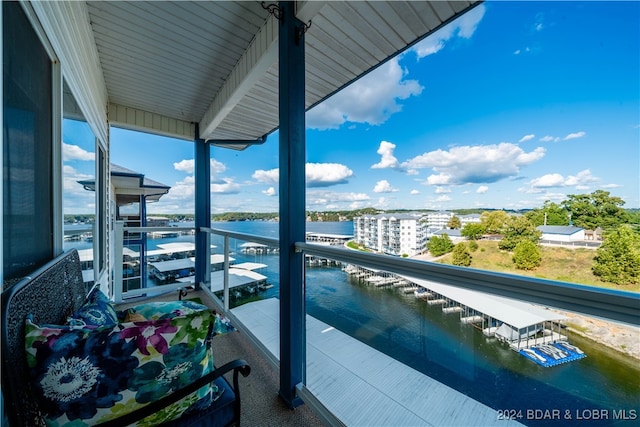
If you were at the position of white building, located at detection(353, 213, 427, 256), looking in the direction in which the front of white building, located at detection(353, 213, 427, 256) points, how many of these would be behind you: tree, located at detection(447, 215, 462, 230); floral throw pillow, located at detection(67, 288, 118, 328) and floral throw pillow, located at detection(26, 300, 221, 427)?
1

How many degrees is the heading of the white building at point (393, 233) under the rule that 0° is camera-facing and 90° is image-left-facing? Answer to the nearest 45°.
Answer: approximately 45°

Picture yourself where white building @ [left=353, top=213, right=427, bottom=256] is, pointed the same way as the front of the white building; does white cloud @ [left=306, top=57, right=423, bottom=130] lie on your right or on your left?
on your right

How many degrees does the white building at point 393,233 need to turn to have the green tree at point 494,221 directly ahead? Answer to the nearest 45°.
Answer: approximately 135° to its left

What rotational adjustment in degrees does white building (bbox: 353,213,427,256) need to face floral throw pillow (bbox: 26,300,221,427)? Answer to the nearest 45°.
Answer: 0° — it already faces it

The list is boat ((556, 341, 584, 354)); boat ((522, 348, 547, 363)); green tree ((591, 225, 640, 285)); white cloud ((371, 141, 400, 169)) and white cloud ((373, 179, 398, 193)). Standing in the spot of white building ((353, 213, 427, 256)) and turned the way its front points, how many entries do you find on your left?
3

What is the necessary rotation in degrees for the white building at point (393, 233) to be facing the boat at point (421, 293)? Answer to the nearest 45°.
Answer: approximately 45° to its left

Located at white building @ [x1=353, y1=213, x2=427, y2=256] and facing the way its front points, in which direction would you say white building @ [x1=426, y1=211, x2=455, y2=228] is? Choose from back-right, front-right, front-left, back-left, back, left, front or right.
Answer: back

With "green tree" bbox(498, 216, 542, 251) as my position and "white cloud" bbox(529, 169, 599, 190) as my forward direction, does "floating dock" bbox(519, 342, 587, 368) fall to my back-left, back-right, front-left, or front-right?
back-right

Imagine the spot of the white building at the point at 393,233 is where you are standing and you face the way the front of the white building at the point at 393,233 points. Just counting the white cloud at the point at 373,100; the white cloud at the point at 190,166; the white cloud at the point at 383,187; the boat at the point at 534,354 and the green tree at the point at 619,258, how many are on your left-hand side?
2

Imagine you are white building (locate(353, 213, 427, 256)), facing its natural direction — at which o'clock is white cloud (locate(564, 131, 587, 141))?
The white cloud is roughly at 7 o'clock from the white building.

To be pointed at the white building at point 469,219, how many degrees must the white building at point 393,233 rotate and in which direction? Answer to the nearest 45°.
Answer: approximately 180°

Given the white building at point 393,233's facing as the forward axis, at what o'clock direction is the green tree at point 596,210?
The green tree is roughly at 8 o'clock from the white building.

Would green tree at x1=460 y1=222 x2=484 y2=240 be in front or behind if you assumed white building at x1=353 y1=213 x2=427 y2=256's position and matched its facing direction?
behind
